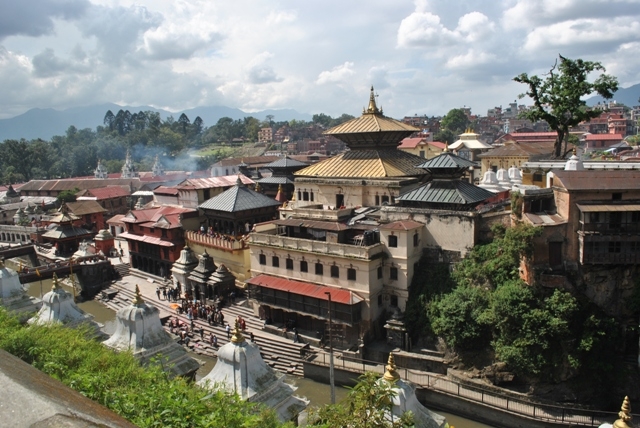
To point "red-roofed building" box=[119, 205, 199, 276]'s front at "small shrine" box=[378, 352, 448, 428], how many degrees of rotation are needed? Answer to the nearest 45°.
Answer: approximately 45° to its left

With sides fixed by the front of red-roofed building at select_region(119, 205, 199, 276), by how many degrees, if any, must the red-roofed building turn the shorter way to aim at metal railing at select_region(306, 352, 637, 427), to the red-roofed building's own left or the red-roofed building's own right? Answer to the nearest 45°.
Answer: approximately 90° to the red-roofed building's own left

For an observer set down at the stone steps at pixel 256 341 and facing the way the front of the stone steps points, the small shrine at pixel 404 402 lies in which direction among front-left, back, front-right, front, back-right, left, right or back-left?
front-left

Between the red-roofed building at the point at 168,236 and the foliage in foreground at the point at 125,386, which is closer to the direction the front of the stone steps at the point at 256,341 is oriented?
the foliage in foreground

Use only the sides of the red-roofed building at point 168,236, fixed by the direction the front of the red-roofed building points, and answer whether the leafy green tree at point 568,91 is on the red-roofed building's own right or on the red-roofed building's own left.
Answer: on the red-roofed building's own left

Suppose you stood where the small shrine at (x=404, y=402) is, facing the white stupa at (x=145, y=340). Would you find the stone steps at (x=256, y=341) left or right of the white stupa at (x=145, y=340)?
right

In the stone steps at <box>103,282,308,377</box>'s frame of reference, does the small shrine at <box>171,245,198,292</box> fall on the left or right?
on its right

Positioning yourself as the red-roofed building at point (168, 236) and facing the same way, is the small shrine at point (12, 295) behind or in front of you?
in front

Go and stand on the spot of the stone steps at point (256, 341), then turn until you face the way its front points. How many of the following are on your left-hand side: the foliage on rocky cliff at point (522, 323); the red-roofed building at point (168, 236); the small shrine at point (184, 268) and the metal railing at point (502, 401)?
2

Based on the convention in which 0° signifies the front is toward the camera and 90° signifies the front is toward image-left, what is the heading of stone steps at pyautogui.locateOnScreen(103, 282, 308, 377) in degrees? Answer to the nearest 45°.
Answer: approximately 45°

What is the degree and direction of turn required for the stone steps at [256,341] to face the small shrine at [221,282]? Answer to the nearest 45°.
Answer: approximately 135° to its right

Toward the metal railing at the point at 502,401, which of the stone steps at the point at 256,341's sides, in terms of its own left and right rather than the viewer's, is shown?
left

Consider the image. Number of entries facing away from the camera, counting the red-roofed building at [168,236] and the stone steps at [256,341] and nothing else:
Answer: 0
